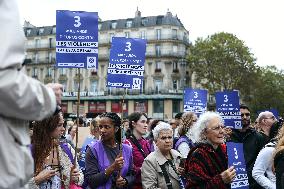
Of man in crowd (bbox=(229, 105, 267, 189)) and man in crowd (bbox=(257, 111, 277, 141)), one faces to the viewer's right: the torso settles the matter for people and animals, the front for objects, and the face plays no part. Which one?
man in crowd (bbox=(257, 111, 277, 141))

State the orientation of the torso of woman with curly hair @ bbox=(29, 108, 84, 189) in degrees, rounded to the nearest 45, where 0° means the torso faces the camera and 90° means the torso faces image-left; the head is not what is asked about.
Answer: approximately 315°

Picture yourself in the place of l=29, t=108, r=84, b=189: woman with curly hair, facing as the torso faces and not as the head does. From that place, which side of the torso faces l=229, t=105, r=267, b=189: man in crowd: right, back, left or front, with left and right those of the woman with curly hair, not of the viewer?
left

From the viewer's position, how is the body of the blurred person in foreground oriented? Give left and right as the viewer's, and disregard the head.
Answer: facing to the right of the viewer

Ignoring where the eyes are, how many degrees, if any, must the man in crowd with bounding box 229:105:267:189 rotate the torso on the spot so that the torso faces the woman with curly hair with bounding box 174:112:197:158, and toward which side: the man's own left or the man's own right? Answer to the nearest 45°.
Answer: approximately 45° to the man's own right

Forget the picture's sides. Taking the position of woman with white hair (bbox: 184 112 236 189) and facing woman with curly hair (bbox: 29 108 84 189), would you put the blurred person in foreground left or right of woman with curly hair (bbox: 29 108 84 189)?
left

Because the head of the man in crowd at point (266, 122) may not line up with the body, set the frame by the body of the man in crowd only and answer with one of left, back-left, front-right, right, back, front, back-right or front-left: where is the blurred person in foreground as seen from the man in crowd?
right

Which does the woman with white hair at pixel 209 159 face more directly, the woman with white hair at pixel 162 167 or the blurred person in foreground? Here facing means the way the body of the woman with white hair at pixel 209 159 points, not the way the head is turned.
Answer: the blurred person in foreground

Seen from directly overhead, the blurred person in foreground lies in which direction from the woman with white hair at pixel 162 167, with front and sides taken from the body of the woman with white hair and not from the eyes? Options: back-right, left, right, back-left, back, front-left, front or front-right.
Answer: front-right

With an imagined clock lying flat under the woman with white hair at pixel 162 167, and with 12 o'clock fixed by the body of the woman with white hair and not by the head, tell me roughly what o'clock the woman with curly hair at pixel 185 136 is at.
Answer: The woman with curly hair is roughly at 8 o'clock from the woman with white hair.
